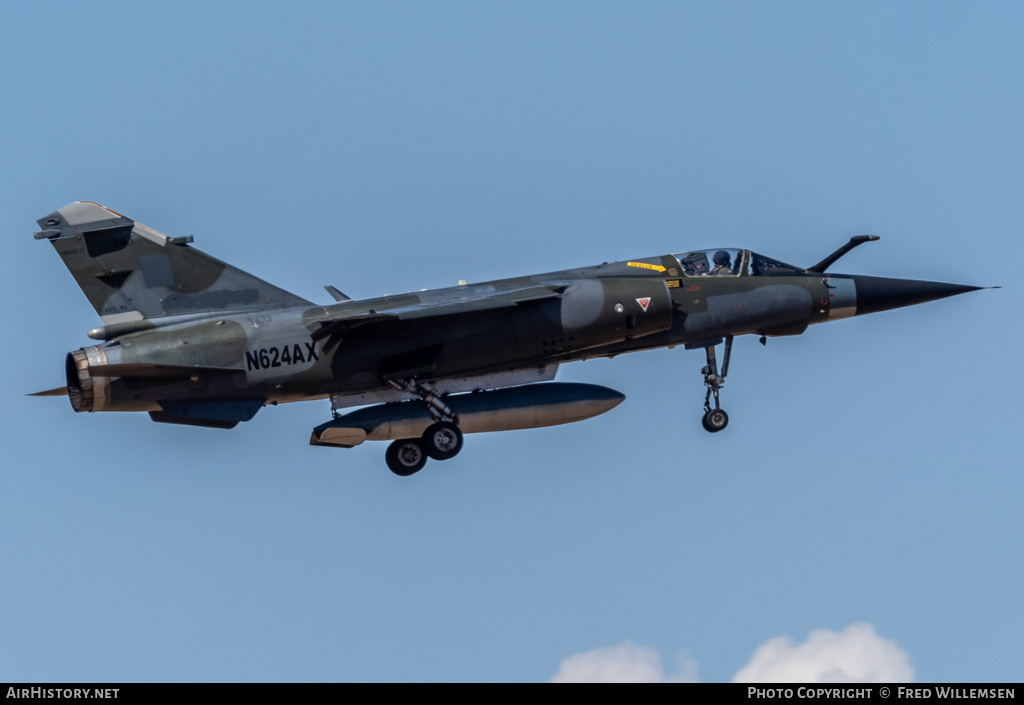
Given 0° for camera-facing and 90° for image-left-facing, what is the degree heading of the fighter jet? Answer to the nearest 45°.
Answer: approximately 270°
